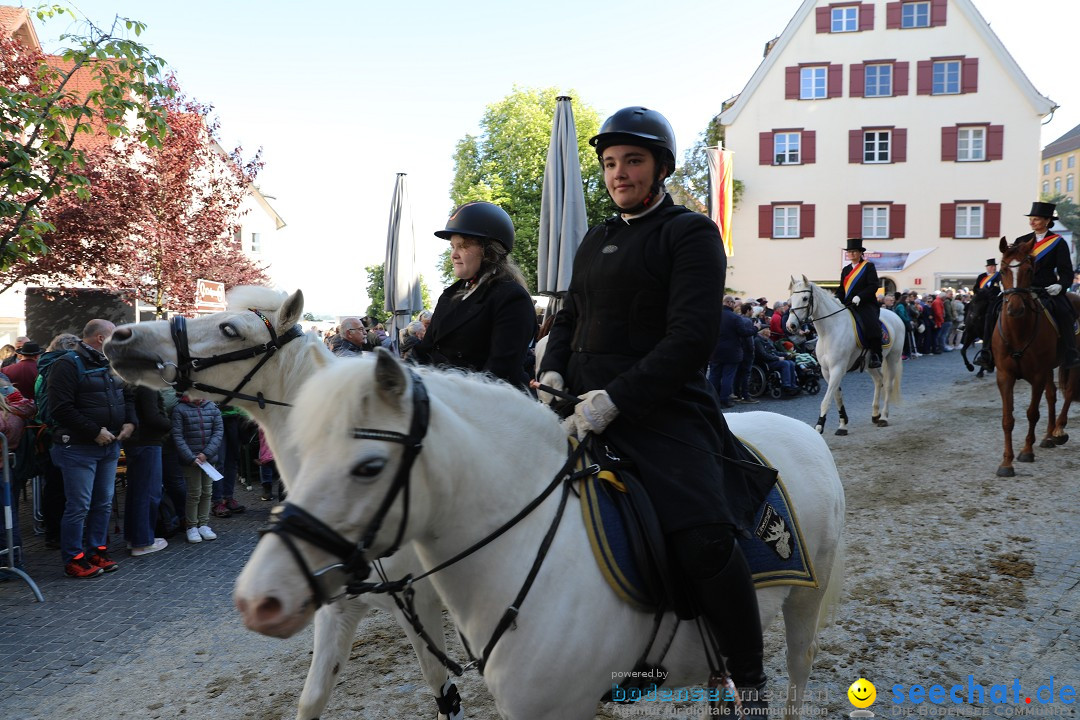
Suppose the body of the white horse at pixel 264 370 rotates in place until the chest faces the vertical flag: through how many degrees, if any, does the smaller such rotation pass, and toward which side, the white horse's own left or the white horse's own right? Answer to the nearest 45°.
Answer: approximately 135° to the white horse's own right

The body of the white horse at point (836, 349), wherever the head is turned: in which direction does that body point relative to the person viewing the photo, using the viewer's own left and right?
facing the viewer and to the left of the viewer

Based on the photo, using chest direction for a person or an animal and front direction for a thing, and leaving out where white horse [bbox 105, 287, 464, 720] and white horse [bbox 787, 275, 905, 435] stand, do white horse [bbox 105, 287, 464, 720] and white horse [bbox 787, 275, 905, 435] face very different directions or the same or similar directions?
same or similar directions

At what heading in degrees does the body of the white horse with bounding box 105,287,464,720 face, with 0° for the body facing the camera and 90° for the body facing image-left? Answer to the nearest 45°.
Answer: approximately 90°

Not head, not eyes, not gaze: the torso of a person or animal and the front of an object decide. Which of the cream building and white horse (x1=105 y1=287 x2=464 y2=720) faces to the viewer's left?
the white horse

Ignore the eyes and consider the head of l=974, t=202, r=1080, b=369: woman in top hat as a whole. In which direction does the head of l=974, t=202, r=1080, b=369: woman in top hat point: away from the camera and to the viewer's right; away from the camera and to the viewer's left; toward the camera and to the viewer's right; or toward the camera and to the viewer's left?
toward the camera and to the viewer's left

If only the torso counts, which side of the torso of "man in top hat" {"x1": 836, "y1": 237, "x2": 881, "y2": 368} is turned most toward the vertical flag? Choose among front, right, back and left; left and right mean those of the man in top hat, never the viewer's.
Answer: right

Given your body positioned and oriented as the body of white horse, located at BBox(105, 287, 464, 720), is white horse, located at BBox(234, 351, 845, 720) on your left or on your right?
on your left

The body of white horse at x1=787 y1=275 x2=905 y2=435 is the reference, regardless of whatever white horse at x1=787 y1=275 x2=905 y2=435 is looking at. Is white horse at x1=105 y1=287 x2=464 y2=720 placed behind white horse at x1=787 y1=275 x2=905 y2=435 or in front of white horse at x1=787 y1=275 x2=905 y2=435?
in front

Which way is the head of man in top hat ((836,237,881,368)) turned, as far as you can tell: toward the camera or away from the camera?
toward the camera

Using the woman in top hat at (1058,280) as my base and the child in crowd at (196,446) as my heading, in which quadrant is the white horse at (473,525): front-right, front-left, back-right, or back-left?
front-left

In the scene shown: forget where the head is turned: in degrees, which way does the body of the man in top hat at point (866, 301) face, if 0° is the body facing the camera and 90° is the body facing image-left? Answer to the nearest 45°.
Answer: approximately 45°

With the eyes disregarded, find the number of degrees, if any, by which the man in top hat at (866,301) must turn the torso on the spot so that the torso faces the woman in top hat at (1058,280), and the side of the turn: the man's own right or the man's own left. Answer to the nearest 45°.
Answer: approximately 90° to the man's own left

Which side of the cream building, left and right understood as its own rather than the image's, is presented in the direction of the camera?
front
